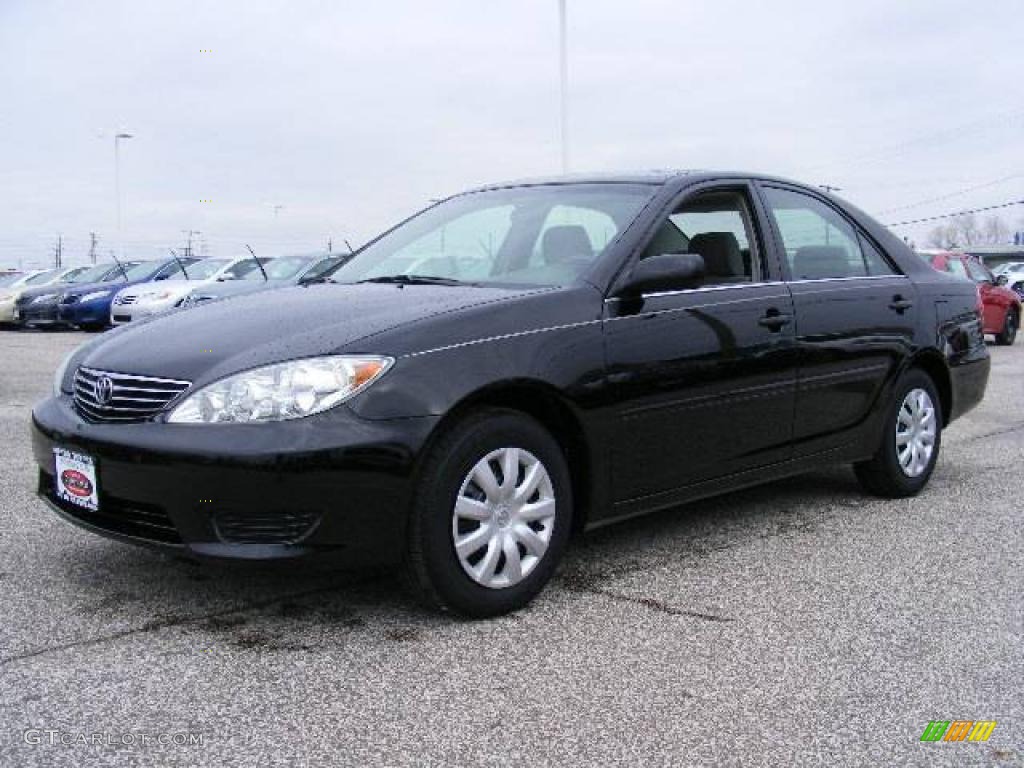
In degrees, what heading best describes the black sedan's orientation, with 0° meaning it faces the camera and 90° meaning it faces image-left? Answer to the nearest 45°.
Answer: approximately 45°

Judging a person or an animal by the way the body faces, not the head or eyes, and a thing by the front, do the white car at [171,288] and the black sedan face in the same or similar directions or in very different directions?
same or similar directions

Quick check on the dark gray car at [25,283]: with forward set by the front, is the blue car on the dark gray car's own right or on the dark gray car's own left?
on the dark gray car's own left

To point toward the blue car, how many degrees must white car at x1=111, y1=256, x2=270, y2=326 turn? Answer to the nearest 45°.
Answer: approximately 90° to its right

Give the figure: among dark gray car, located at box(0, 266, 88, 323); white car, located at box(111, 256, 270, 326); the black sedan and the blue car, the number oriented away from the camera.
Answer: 0

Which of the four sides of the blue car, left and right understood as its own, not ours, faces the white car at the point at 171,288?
left

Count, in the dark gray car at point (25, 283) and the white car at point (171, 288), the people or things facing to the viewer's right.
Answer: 0

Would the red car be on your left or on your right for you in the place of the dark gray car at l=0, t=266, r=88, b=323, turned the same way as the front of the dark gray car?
on your left

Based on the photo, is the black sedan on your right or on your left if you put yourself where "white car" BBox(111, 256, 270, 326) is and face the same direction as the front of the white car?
on your left

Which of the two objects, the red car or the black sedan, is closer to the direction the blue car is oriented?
the black sedan

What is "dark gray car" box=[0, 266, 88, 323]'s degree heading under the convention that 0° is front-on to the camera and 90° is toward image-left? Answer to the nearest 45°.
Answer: approximately 45°

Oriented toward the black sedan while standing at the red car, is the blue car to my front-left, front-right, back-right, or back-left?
front-right

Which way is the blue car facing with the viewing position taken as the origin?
facing the viewer and to the left of the viewer

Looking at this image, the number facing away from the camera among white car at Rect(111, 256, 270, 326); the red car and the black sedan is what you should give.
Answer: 0

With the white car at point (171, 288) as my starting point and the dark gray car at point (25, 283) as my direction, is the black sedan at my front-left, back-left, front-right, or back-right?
back-left
